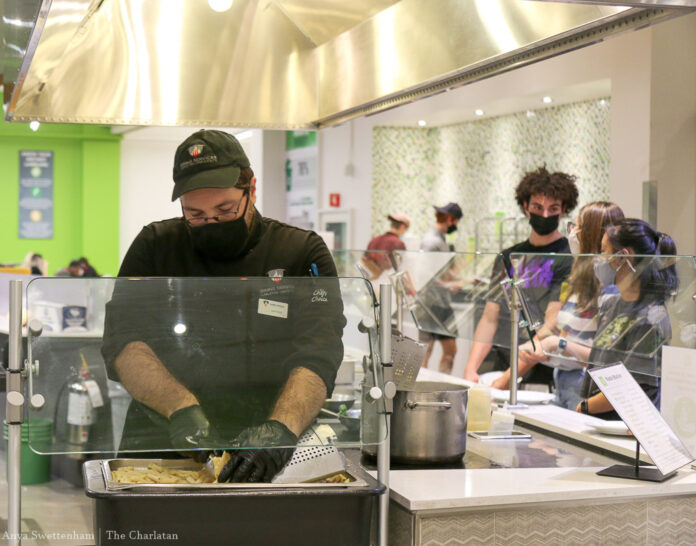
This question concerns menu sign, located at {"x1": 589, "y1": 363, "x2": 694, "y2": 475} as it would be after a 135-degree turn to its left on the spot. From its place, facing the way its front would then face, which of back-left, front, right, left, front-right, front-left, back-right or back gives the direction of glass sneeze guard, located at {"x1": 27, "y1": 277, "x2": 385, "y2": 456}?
back-left

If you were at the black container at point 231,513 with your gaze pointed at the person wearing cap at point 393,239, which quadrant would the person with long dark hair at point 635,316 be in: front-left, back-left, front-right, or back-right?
front-right

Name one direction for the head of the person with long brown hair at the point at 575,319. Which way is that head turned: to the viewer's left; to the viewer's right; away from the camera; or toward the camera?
to the viewer's left

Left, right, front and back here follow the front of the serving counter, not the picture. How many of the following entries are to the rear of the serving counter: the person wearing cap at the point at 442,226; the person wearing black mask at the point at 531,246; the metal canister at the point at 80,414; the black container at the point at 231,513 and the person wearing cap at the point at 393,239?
3

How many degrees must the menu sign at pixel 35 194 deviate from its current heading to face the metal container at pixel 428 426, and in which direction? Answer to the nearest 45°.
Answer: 0° — it already faces it

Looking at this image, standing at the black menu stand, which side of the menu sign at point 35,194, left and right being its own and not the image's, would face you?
front

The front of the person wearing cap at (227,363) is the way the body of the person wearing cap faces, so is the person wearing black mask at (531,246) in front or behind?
behind

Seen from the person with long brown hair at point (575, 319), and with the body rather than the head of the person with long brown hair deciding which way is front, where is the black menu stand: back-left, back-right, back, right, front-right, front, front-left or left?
left

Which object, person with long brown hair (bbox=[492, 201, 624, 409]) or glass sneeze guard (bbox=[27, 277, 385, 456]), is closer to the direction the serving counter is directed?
the glass sneeze guard

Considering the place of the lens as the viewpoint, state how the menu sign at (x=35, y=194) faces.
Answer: facing the viewer

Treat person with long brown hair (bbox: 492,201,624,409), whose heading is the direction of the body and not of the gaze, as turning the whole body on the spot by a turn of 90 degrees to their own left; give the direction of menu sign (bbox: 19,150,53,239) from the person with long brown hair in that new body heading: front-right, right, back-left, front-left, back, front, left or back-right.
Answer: back-right

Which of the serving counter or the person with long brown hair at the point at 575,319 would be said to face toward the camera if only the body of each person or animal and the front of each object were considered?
the serving counter

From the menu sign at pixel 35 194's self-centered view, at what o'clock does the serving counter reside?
The serving counter is roughly at 12 o'clock from the menu sign.

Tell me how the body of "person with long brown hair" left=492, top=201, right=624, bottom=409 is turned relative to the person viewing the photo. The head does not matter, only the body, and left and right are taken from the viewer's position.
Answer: facing to the left of the viewer

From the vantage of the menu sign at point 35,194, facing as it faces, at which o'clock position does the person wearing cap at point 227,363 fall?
The person wearing cap is roughly at 12 o'clock from the menu sign.
